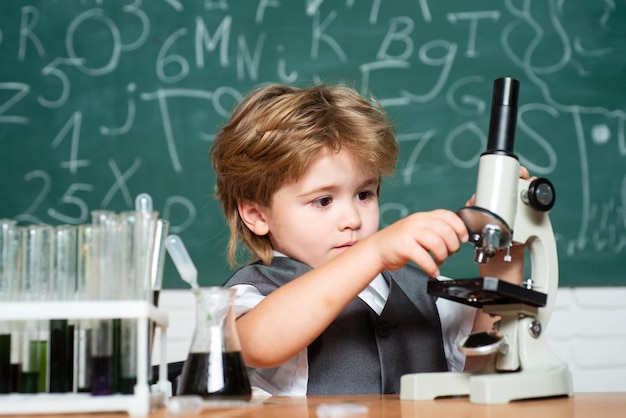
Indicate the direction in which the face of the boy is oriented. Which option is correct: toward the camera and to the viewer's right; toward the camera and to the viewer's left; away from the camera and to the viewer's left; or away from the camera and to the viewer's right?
toward the camera and to the viewer's right

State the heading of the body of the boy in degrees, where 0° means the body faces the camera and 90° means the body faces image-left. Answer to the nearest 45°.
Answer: approximately 315°

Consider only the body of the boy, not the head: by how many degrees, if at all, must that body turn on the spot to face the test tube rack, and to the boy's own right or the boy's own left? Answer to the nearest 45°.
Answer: approximately 45° to the boy's own right

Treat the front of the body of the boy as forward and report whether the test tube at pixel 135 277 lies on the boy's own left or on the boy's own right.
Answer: on the boy's own right

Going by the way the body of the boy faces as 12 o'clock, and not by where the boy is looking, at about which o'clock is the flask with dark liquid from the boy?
The flask with dark liquid is roughly at 2 o'clock from the boy.

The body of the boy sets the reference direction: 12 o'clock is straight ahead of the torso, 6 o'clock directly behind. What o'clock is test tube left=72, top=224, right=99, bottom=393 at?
The test tube is roughly at 2 o'clock from the boy.

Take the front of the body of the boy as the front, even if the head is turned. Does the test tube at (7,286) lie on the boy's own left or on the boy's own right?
on the boy's own right

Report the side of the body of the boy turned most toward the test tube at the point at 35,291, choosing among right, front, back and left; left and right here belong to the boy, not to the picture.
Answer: right

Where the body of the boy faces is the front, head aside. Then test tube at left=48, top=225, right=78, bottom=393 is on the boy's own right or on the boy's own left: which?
on the boy's own right
